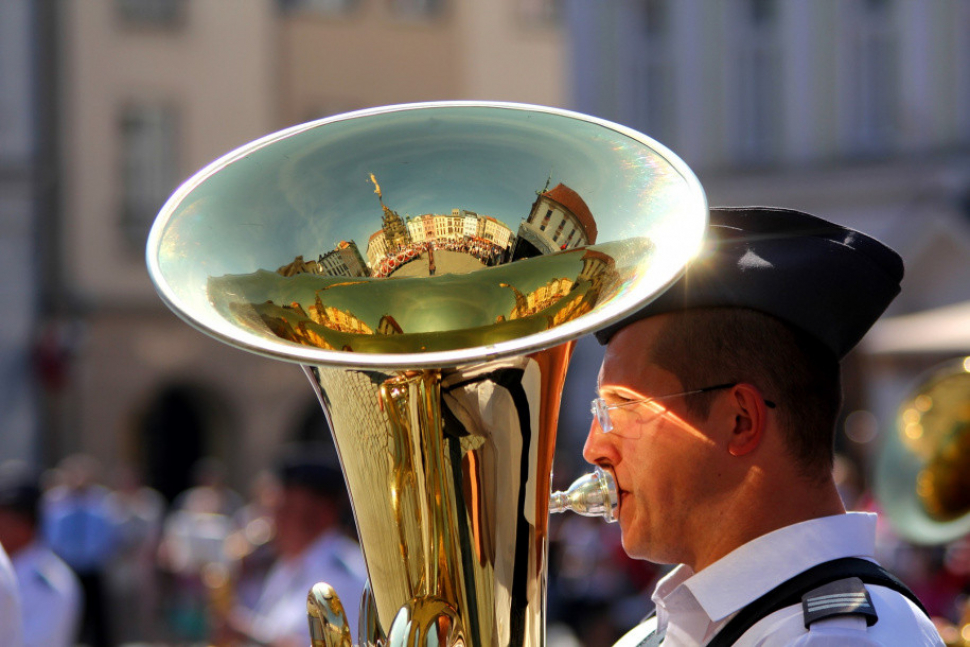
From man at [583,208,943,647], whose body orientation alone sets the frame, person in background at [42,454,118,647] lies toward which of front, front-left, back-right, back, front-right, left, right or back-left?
front-right

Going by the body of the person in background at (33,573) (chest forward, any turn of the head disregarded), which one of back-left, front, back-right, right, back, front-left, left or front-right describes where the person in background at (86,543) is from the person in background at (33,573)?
right

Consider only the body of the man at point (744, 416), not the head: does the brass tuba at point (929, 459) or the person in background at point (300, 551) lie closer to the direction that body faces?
the person in background

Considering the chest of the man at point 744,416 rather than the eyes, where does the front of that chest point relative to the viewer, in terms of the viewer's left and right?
facing to the left of the viewer

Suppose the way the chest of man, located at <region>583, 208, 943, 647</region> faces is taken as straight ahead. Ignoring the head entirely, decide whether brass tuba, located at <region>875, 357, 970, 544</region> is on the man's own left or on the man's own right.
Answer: on the man's own right

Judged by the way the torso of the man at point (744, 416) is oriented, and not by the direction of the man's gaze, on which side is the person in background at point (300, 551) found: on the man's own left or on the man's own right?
on the man's own right

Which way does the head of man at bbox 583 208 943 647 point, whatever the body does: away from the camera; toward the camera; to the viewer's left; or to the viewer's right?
to the viewer's left

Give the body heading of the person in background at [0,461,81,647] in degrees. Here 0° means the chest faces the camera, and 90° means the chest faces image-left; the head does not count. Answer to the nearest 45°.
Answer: approximately 90°
